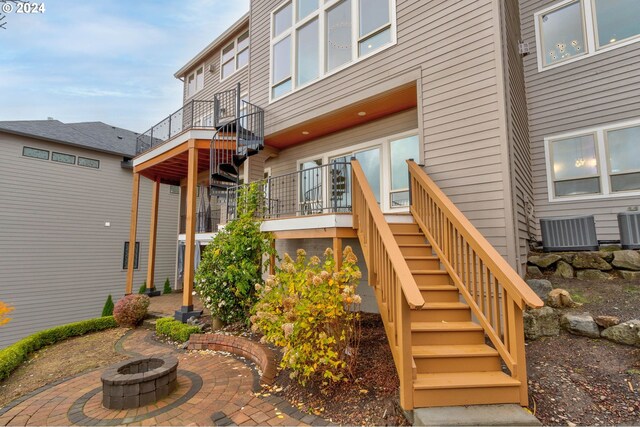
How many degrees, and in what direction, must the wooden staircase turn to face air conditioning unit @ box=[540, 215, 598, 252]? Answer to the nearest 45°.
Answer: approximately 135° to its left

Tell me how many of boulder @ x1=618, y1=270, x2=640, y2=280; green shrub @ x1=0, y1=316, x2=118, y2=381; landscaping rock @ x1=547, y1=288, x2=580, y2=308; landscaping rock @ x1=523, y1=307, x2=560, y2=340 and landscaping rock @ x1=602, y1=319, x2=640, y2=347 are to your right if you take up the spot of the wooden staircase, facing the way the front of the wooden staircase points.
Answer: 1

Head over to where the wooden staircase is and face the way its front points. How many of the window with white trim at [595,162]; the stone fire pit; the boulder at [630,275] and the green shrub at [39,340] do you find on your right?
2

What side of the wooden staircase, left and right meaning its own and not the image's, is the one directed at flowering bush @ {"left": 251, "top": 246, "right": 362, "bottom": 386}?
right

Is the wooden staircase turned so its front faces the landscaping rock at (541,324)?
no

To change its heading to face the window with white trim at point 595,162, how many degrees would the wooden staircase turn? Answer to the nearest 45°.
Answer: approximately 135° to its left

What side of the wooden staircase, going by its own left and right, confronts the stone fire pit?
right

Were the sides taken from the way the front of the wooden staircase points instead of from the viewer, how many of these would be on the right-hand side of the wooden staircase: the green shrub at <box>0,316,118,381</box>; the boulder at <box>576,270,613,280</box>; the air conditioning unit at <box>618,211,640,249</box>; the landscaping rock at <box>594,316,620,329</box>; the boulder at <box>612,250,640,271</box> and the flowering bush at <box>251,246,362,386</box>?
2

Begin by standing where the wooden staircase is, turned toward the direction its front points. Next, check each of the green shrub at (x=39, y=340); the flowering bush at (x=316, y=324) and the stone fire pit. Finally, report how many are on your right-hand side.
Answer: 3

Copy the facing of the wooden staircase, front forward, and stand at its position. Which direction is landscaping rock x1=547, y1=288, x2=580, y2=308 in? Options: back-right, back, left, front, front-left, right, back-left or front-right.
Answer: back-left

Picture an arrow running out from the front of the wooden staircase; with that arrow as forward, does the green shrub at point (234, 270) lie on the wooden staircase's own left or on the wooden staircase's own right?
on the wooden staircase's own right

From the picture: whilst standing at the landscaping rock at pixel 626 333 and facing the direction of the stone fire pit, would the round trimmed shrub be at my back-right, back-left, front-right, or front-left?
front-right

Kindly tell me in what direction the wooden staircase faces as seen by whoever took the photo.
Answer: facing the viewer

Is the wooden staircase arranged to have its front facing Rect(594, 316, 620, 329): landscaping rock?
no

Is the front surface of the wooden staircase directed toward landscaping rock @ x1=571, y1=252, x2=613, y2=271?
no

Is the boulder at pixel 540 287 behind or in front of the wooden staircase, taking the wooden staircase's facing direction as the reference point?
behind

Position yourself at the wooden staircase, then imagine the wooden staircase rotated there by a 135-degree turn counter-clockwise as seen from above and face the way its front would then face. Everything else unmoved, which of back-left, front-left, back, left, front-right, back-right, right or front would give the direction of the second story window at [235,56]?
left

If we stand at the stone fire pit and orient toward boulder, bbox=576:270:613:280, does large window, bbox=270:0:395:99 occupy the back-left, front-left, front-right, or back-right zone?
front-left

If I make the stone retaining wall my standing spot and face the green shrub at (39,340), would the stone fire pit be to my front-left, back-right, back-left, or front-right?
front-left
